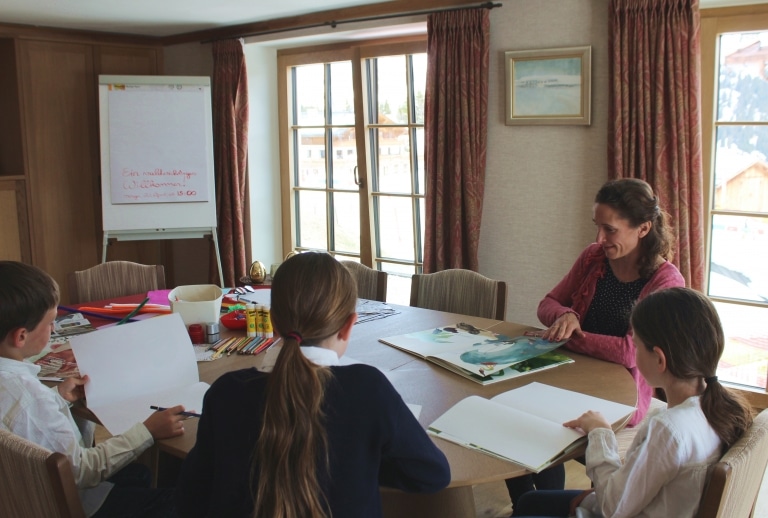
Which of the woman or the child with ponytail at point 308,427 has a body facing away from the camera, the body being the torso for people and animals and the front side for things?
the child with ponytail

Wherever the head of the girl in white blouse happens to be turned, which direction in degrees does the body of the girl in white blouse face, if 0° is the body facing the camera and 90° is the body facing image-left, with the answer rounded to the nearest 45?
approximately 135°

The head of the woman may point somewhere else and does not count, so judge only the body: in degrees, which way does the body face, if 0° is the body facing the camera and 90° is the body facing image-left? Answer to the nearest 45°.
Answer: approximately 45°

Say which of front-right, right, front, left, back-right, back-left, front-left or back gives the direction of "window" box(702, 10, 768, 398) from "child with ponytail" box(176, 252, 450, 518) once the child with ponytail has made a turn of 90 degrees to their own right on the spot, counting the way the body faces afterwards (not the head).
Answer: front-left

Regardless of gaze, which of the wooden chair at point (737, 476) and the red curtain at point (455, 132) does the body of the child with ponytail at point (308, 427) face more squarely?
the red curtain

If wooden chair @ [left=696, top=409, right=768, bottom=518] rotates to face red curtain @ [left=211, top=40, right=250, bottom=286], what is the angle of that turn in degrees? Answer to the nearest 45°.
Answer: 0° — it already faces it

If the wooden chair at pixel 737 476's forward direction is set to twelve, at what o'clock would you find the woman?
The woman is roughly at 1 o'clock from the wooden chair.

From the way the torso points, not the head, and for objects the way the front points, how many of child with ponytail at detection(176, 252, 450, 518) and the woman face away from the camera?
1

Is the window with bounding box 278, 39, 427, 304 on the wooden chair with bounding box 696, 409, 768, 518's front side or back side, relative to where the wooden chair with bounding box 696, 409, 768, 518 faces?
on the front side

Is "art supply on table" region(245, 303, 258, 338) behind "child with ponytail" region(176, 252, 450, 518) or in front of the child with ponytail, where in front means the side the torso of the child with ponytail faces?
in front

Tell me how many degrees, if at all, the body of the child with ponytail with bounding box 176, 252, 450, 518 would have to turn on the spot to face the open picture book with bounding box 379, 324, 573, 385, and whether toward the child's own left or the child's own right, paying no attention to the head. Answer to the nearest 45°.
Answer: approximately 45° to the child's own right

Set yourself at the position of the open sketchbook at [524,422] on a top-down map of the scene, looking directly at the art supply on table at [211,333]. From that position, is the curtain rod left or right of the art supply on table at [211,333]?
right

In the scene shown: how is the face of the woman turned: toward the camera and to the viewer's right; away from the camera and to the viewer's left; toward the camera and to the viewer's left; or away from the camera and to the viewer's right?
toward the camera and to the viewer's left

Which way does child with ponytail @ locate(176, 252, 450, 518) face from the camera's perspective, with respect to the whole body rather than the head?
away from the camera
